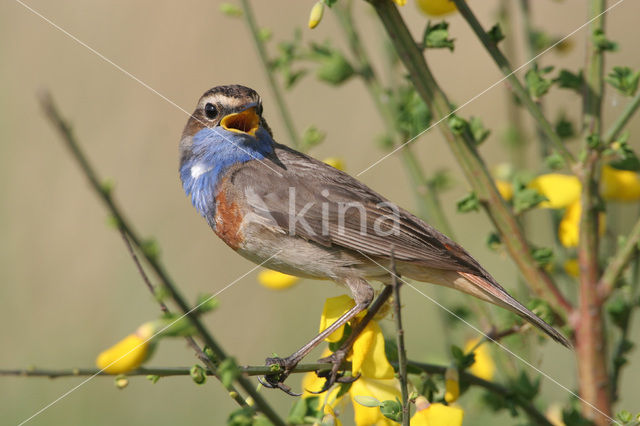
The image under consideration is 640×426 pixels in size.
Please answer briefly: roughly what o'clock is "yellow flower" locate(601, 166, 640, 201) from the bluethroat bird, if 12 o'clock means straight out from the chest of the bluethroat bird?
The yellow flower is roughly at 6 o'clock from the bluethroat bird.

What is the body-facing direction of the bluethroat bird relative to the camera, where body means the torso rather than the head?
to the viewer's left

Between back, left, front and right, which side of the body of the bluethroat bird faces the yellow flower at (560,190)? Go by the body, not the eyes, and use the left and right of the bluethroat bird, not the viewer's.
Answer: back

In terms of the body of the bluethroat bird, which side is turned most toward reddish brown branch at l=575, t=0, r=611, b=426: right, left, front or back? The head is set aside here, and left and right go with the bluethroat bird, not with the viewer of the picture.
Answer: back
